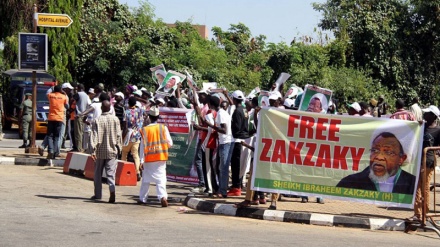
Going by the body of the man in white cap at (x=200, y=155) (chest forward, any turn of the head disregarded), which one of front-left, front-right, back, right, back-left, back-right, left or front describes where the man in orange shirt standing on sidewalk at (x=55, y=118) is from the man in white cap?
front-right

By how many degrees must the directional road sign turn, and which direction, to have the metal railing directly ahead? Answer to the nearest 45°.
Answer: approximately 45° to its left

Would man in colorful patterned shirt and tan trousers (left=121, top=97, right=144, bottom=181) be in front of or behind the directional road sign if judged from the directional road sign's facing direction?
in front

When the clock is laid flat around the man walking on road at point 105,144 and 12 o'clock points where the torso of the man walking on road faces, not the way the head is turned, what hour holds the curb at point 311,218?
The curb is roughly at 4 o'clock from the man walking on road.

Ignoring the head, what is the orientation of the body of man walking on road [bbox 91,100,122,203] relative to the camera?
away from the camera

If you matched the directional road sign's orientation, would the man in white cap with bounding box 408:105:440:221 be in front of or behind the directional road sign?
in front

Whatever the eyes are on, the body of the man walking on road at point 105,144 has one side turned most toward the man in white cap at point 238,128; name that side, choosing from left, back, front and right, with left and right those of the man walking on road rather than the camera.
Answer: right

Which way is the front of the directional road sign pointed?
toward the camera

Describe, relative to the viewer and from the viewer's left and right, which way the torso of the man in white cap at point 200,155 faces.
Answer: facing to the left of the viewer

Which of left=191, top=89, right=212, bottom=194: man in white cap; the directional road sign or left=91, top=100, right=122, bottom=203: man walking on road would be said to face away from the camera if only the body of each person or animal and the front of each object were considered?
the man walking on road

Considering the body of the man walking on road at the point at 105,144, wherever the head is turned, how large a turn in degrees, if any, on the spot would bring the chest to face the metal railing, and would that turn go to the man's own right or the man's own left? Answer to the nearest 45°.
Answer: approximately 135° to the man's own right

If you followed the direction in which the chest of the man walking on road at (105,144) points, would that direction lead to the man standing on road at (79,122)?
yes

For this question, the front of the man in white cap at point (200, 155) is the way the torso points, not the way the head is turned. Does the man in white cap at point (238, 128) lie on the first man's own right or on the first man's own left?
on the first man's own left
